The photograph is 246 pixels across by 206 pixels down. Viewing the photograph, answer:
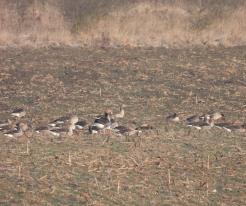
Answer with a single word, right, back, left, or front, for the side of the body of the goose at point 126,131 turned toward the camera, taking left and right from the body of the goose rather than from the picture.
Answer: right
